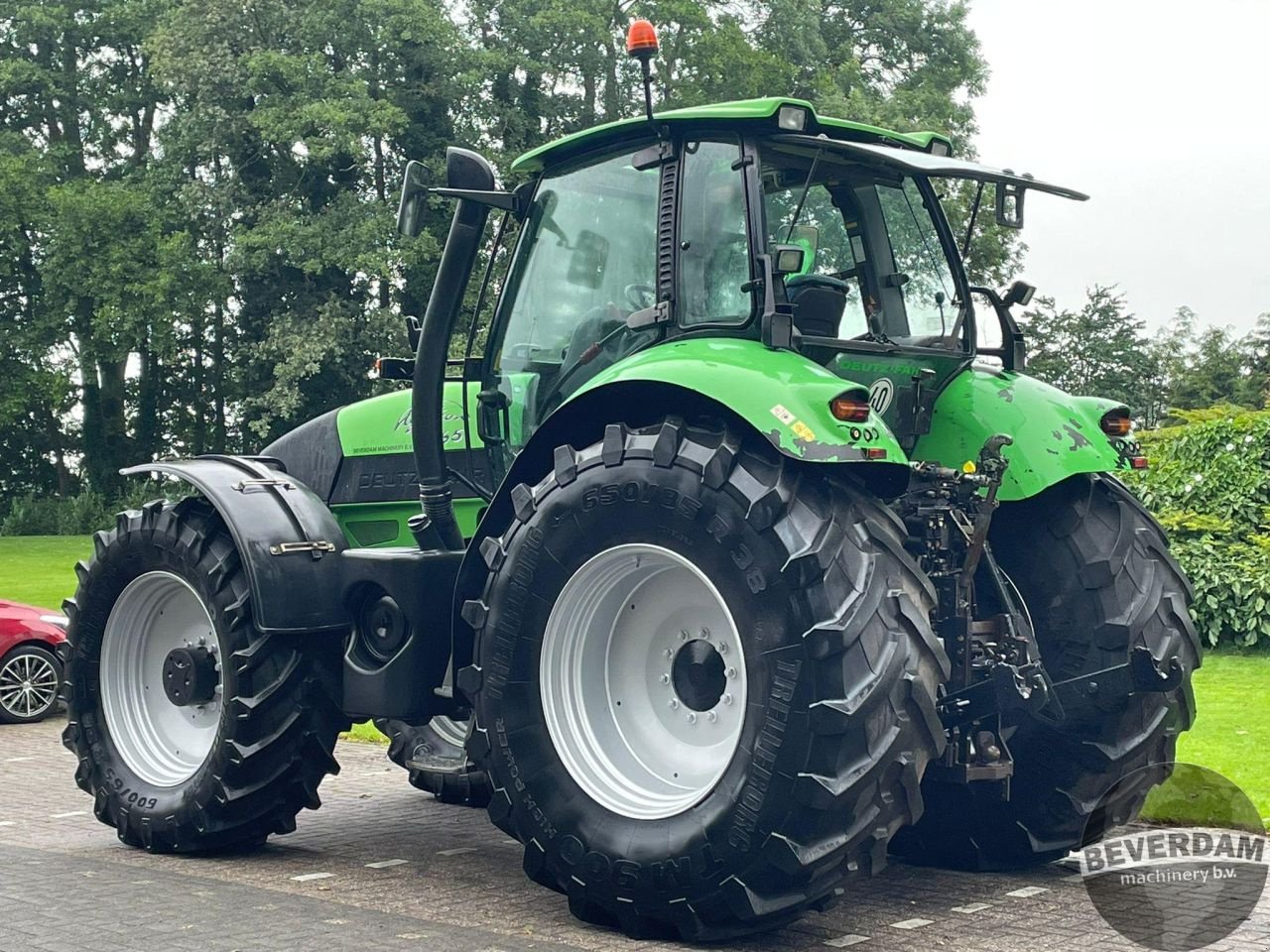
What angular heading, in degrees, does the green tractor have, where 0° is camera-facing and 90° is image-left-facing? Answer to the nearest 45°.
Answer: approximately 135°

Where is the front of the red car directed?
to the viewer's right

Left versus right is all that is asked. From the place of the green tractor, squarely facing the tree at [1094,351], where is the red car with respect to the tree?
left

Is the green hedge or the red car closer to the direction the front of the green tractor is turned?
the red car

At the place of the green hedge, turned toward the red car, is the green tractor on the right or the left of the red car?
left

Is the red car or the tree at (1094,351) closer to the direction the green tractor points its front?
the red car

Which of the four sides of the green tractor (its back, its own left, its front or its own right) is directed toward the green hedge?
right

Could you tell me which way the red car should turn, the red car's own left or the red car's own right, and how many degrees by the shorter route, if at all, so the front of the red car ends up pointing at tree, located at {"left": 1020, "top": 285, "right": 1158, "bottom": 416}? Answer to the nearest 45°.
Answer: approximately 45° to the red car's own left
